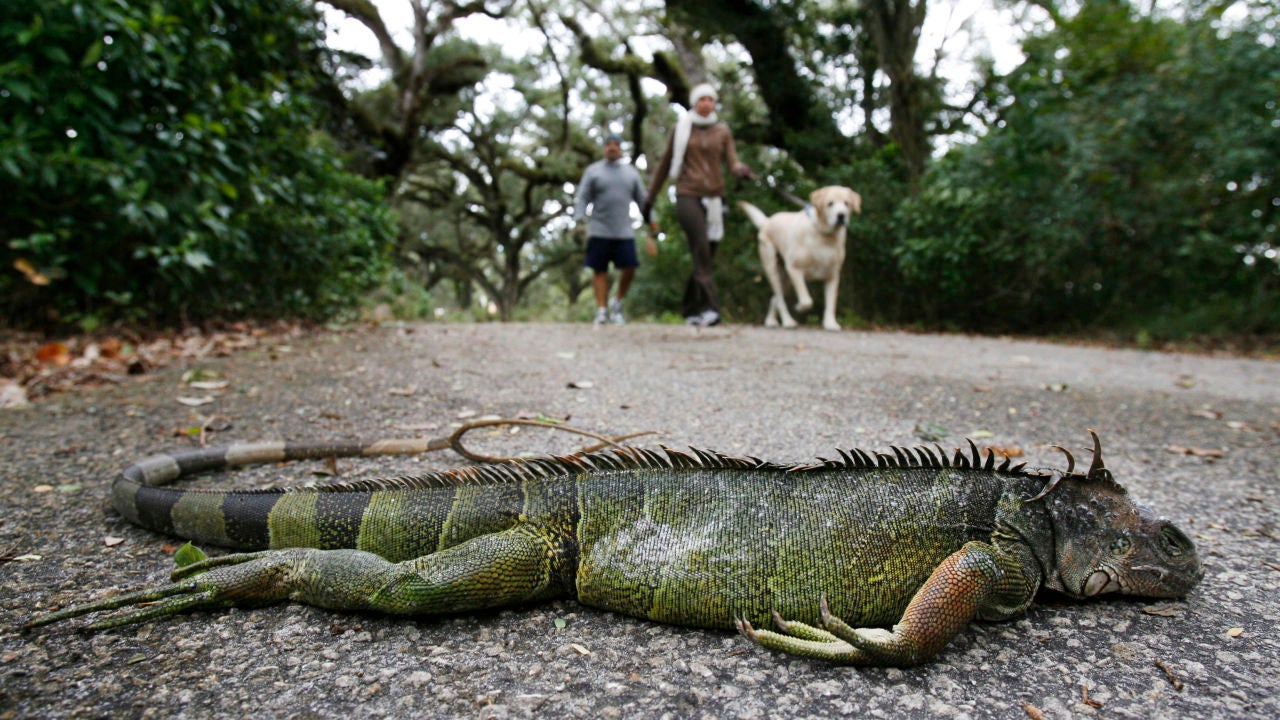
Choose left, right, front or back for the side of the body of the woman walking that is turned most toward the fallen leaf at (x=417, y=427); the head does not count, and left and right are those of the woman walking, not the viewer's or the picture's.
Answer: front

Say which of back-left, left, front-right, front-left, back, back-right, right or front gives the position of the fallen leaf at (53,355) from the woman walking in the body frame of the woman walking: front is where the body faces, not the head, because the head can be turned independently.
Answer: front-right

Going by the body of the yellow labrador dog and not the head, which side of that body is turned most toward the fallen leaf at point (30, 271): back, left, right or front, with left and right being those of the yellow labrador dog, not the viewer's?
right

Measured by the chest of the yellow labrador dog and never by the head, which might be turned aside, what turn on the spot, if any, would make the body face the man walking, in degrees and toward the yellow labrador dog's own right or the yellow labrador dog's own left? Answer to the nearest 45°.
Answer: approximately 90° to the yellow labrador dog's own right

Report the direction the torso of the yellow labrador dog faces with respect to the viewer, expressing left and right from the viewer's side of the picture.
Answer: facing the viewer and to the right of the viewer

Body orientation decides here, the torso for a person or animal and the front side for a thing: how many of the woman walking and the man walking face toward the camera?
2

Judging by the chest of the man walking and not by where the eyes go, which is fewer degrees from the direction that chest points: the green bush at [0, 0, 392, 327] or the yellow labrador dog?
the green bush

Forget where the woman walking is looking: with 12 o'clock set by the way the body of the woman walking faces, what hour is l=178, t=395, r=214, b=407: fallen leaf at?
The fallen leaf is roughly at 1 o'clock from the woman walking.

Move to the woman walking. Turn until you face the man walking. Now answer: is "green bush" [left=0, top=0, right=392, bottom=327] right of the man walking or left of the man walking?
left

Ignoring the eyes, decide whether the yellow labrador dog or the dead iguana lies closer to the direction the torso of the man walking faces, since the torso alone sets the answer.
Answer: the dead iguana
